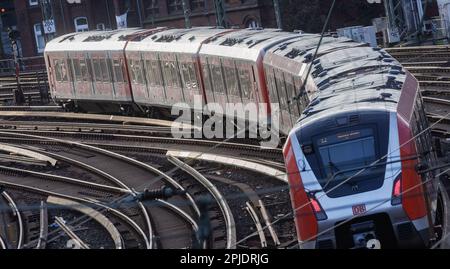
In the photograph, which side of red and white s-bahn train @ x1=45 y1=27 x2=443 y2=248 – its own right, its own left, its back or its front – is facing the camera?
front

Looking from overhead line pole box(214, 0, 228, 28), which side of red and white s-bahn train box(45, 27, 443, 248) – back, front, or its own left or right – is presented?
back
